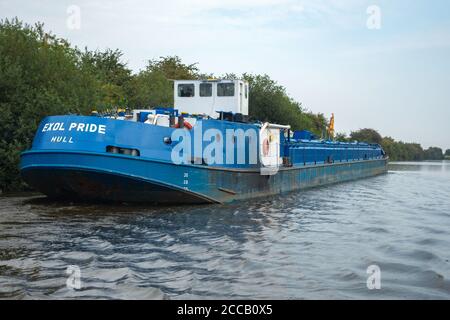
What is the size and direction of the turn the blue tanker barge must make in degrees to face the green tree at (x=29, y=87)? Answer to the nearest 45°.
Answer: approximately 90° to its left

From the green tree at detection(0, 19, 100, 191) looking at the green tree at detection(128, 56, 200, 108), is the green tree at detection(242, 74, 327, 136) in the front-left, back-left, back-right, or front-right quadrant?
front-right

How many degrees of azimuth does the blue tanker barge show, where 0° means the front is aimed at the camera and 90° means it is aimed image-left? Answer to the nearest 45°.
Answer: approximately 225°

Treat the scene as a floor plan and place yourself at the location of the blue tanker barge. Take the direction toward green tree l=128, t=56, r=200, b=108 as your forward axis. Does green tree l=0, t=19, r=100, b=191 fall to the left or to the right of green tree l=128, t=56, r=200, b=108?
left

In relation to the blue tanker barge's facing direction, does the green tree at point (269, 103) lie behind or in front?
in front

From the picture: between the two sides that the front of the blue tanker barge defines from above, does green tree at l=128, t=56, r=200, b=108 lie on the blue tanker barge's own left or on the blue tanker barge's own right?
on the blue tanker barge's own left
